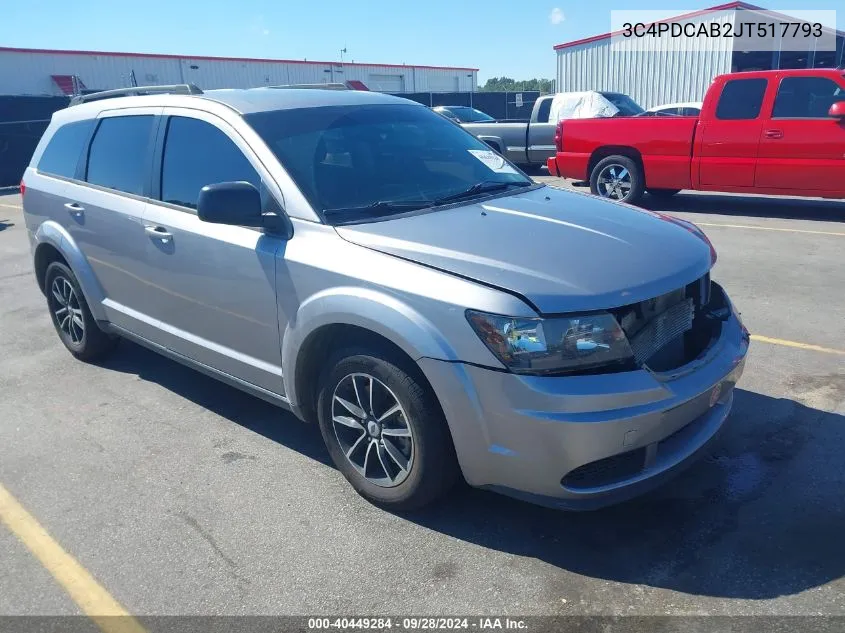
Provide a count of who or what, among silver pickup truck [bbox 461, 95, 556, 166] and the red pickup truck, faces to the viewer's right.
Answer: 2

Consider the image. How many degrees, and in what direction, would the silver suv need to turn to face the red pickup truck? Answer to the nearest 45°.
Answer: approximately 90° to its left

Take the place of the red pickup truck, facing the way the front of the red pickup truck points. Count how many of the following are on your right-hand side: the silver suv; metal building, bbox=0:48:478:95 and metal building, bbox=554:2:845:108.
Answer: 1

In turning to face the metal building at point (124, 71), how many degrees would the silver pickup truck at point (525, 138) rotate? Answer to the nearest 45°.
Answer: approximately 135° to its left

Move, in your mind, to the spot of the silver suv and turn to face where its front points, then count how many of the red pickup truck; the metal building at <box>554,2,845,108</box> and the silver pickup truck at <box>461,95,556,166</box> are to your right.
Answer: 0

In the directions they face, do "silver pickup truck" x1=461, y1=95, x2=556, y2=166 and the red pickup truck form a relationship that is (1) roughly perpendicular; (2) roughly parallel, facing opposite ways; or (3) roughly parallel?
roughly parallel

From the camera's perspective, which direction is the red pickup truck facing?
to the viewer's right

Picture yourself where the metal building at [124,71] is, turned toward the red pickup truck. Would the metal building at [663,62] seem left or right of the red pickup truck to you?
left

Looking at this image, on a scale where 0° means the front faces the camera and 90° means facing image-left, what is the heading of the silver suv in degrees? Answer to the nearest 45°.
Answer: approximately 315°

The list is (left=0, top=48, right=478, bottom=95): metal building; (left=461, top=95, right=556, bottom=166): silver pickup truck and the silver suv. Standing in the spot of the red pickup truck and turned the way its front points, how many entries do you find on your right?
1

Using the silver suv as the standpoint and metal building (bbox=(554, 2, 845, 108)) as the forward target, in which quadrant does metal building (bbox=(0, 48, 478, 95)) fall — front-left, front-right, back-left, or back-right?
front-left

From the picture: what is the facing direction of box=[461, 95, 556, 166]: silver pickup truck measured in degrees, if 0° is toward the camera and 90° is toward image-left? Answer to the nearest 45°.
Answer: approximately 270°

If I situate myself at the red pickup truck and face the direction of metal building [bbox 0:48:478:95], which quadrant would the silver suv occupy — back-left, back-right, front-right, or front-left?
back-left

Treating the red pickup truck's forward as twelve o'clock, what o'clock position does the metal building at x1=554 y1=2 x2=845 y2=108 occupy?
The metal building is roughly at 9 o'clock from the red pickup truck.

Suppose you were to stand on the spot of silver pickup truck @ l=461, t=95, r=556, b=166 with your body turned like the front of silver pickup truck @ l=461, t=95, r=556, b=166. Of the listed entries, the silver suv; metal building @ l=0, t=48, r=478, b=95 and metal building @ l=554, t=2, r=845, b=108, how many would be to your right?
1

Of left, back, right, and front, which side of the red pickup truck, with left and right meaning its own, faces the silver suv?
right
